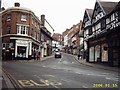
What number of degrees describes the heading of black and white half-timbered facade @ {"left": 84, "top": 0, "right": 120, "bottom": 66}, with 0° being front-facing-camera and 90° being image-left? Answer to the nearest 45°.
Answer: approximately 45°
